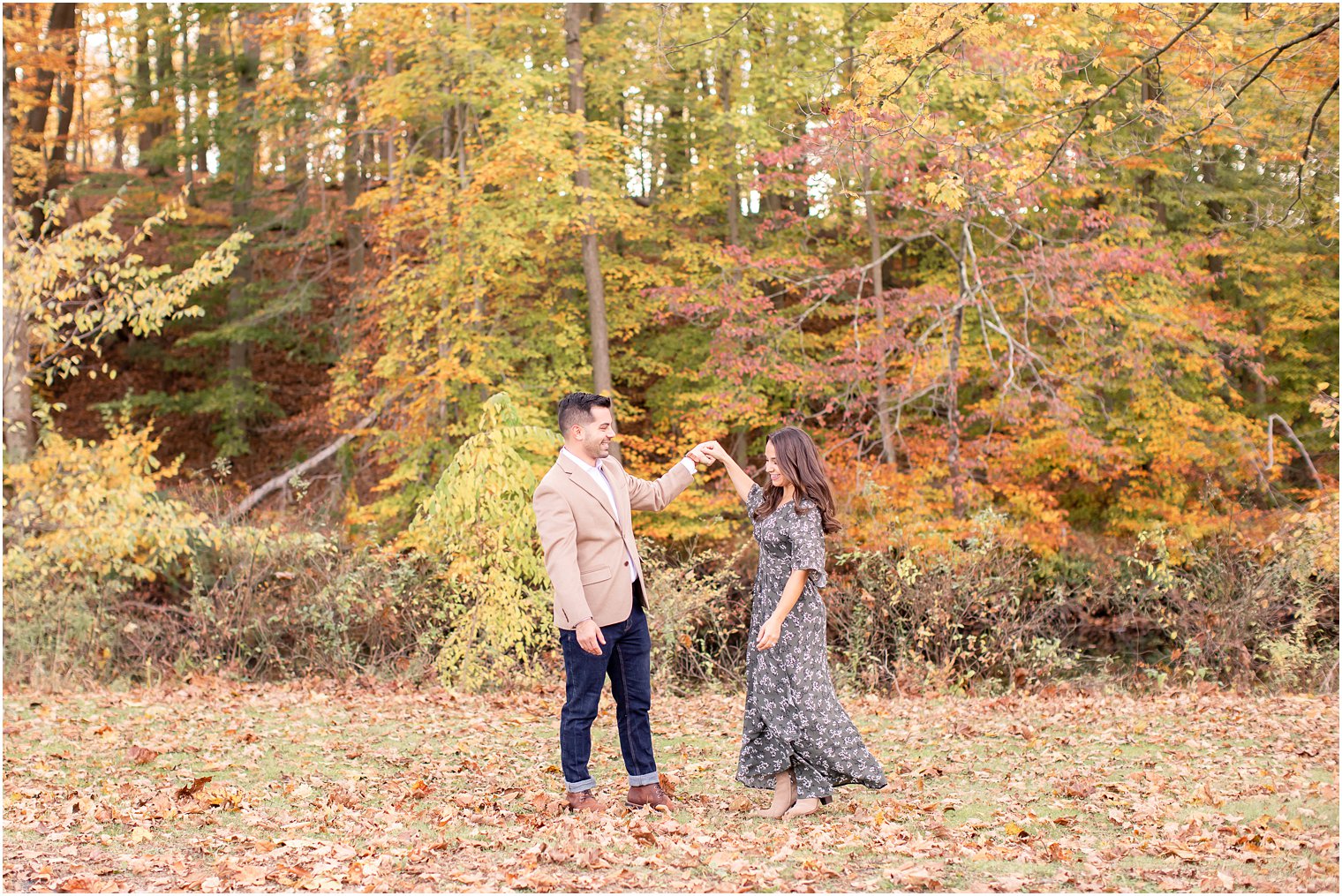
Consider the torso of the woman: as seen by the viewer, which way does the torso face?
to the viewer's left

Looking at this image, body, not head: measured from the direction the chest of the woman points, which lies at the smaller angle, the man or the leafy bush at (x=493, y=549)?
the man

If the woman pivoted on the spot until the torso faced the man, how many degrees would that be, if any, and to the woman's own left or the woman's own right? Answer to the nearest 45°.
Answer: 0° — they already face them

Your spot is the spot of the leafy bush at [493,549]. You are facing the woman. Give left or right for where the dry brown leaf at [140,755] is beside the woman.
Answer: right

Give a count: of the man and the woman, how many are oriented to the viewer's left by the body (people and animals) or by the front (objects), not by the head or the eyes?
1

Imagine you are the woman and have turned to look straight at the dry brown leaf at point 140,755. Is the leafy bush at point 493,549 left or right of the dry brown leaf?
right

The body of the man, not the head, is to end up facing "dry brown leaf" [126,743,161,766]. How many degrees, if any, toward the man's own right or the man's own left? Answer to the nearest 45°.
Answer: approximately 180°
